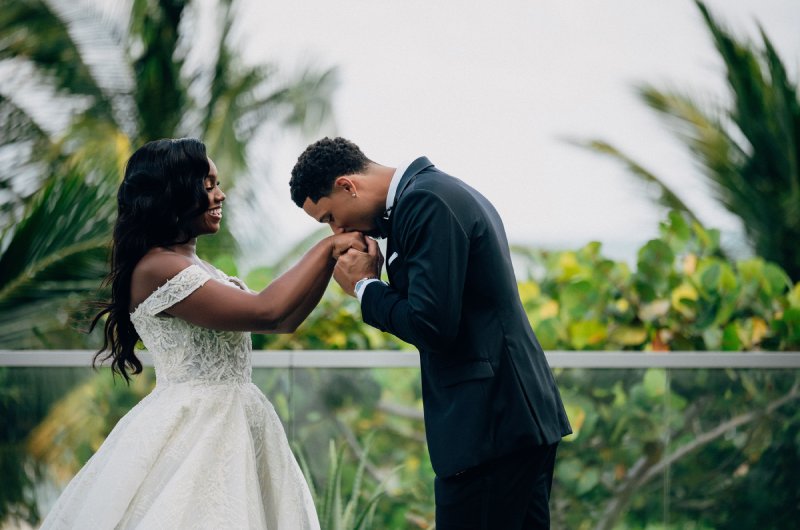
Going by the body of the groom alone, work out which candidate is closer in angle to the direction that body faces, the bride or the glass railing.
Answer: the bride

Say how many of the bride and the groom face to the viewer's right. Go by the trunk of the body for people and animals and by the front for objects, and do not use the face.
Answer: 1

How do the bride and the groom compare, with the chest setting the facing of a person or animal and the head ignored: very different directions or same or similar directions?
very different directions

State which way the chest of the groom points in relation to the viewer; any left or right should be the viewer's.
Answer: facing to the left of the viewer

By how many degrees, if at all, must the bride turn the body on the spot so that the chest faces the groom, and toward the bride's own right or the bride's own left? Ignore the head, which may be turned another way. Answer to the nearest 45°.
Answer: approximately 45° to the bride's own right

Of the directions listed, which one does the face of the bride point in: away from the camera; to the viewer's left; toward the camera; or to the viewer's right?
to the viewer's right

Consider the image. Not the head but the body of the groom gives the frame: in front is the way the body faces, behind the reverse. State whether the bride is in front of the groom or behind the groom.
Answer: in front

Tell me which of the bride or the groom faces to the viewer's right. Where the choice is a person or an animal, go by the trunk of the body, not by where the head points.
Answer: the bride

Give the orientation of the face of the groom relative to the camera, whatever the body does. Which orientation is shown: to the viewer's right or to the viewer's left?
to the viewer's left

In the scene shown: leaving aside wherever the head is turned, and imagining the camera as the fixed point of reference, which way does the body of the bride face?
to the viewer's right

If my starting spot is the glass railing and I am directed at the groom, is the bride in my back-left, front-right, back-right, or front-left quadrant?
front-right

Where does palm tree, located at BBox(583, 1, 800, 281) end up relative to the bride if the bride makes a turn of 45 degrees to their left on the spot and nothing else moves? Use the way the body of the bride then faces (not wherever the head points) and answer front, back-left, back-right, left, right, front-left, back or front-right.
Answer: front
